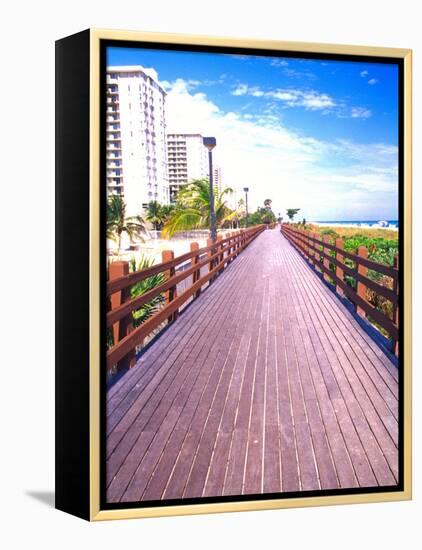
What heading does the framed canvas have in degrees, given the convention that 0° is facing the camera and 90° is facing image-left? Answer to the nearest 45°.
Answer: approximately 315°
